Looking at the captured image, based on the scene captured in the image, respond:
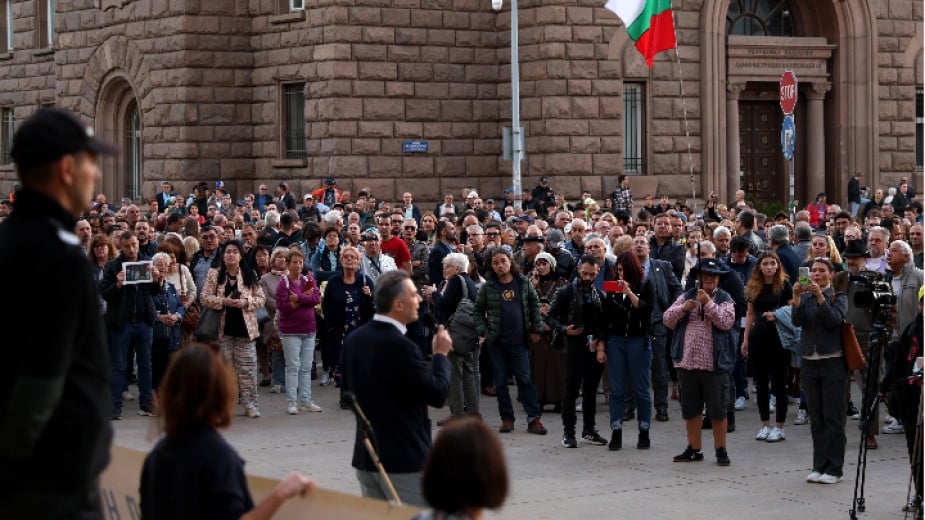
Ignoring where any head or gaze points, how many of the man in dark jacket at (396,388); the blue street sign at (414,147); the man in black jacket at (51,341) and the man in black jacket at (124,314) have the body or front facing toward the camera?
2

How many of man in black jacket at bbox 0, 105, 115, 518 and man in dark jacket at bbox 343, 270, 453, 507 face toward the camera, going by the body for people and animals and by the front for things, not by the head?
0

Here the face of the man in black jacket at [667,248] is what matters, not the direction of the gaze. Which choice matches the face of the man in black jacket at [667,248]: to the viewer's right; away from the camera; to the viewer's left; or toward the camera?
toward the camera

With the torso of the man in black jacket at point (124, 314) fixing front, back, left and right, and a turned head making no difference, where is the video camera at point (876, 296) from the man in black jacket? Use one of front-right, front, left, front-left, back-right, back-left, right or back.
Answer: front-left

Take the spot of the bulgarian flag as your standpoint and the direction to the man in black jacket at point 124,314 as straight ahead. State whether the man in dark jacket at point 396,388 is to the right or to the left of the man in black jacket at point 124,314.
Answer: left

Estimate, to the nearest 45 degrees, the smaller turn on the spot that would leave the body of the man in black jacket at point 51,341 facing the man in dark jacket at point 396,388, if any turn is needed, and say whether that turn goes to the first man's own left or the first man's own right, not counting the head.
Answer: approximately 45° to the first man's own left

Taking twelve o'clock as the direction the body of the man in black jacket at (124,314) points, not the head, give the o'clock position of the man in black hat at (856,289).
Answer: The man in black hat is roughly at 10 o'clock from the man in black jacket.

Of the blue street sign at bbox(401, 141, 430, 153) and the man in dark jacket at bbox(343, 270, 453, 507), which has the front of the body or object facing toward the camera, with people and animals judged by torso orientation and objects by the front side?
the blue street sign

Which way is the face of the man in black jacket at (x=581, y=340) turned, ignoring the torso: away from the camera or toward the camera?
toward the camera

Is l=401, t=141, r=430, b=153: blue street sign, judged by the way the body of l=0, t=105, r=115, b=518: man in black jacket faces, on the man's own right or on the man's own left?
on the man's own left

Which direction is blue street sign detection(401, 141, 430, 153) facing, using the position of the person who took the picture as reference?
facing the viewer

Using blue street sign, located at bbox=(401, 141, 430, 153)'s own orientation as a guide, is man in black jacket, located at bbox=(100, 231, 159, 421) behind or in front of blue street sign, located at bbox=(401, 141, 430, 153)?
in front

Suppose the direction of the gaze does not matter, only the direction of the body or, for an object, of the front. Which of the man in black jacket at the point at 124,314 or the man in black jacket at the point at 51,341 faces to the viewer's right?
the man in black jacket at the point at 51,341

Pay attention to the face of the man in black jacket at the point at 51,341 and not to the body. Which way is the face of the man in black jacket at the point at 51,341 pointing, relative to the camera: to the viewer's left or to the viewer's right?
to the viewer's right

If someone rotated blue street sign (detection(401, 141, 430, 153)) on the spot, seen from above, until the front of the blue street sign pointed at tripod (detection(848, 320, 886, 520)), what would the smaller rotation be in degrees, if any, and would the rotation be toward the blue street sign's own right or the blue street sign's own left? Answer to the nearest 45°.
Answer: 0° — it already faces it

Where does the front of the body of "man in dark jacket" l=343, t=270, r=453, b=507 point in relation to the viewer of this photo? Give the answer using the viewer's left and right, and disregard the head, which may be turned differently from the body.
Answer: facing away from the viewer and to the right of the viewer

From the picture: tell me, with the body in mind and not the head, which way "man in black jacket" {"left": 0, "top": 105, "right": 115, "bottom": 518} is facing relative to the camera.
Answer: to the viewer's right

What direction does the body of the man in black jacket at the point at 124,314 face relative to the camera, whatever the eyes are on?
toward the camera

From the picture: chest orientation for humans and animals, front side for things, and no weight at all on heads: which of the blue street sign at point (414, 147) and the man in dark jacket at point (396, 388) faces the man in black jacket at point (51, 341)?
the blue street sign
